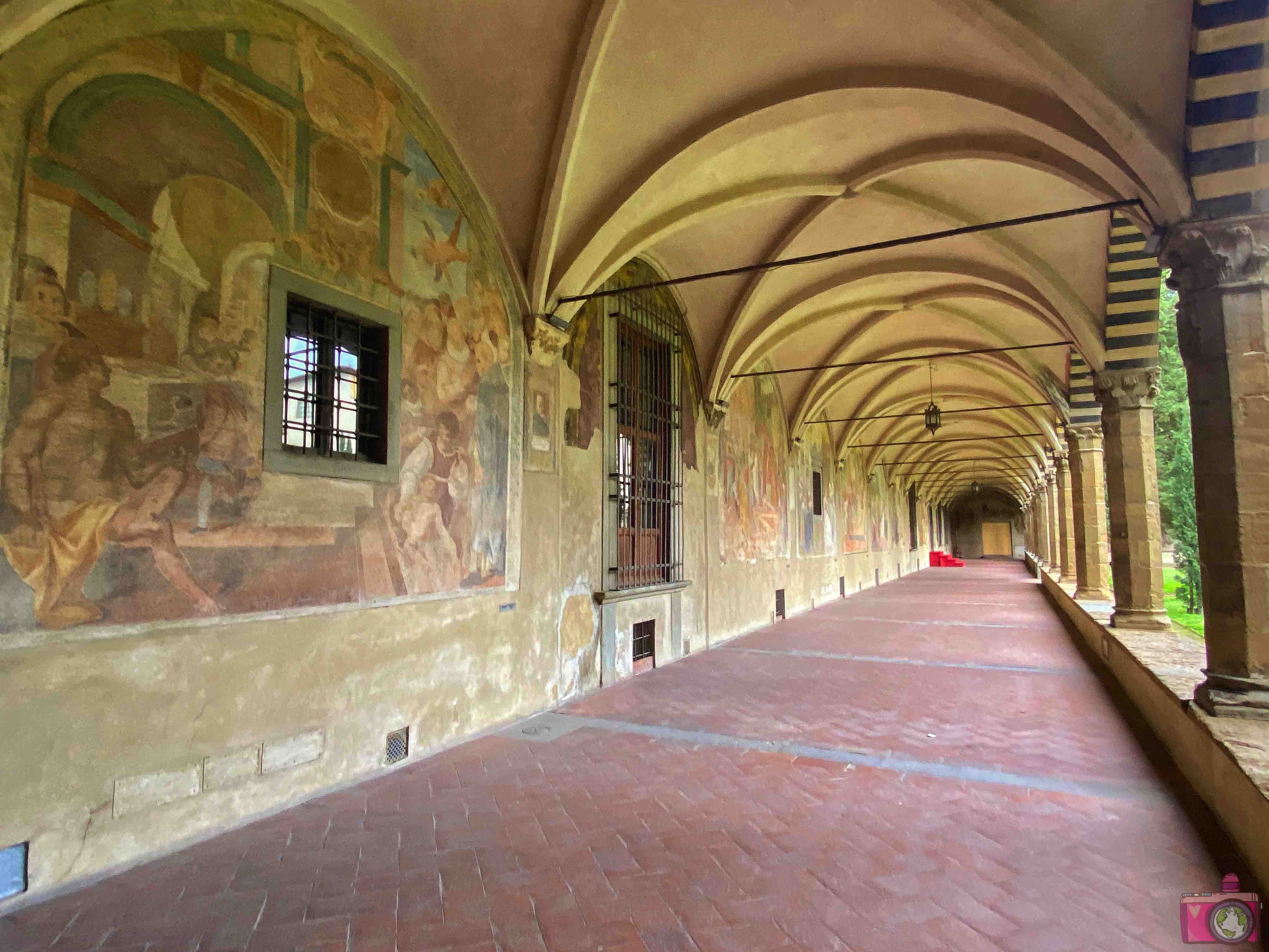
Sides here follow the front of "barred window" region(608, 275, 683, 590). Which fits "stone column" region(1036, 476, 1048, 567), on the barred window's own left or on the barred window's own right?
on the barred window's own left

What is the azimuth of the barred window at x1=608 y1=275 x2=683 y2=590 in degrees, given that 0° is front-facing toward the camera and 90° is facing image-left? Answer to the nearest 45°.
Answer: approximately 315°

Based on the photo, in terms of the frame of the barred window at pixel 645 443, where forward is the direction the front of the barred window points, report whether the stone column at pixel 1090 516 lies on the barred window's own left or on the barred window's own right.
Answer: on the barred window's own left

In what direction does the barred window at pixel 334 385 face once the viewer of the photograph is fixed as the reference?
facing the viewer and to the right of the viewer

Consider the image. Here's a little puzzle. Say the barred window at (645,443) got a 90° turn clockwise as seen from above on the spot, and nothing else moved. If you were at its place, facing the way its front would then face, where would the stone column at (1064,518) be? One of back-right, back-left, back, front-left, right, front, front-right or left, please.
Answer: back

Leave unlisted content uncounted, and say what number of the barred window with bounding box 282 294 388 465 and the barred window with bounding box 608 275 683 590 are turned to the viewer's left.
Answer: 0

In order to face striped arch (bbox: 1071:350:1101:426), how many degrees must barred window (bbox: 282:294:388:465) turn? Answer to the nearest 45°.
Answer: approximately 45° to its left

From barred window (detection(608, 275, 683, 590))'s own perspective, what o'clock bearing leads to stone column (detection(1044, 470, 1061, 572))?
The stone column is roughly at 9 o'clock from the barred window.

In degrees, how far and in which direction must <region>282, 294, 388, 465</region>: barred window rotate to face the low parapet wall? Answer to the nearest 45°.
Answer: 0° — it already faces it

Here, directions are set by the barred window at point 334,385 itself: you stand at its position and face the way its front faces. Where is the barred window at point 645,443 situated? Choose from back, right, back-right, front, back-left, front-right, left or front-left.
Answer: left
